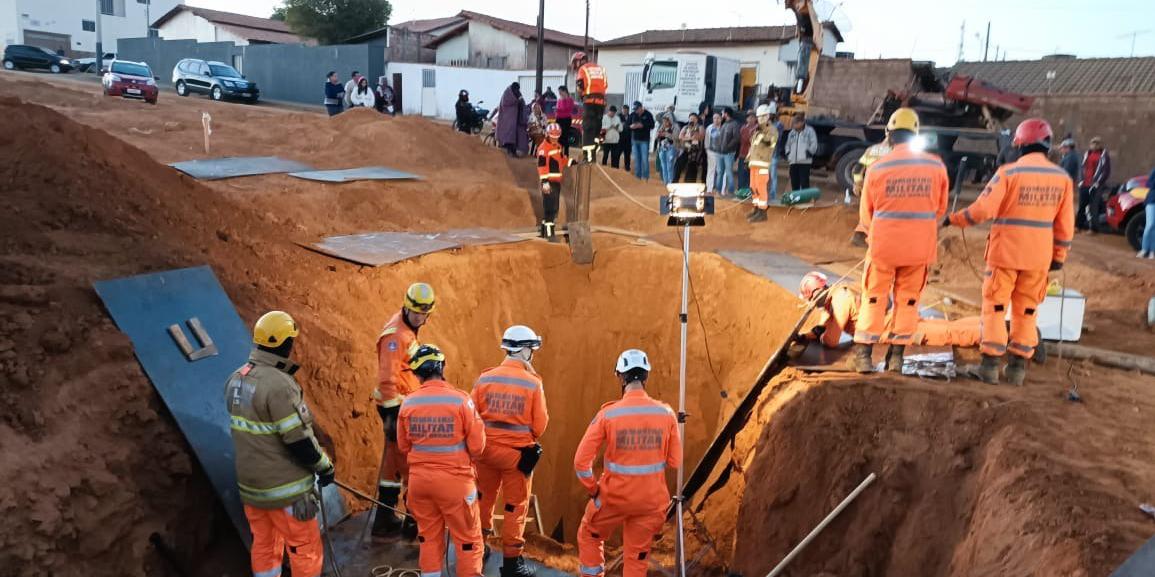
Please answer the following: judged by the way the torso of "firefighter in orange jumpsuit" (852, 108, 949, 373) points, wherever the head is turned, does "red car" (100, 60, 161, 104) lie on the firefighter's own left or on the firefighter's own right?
on the firefighter's own left

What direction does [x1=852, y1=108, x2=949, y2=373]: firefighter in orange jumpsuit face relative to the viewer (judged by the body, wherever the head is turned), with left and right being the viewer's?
facing away from the viewer

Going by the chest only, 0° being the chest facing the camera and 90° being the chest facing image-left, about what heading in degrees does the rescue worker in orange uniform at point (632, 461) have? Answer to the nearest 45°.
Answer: approximately 180°

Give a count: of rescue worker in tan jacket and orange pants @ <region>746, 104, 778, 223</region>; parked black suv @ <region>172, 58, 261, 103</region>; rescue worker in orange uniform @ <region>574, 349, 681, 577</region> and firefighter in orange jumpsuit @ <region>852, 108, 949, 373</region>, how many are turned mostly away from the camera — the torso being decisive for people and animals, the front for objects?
2

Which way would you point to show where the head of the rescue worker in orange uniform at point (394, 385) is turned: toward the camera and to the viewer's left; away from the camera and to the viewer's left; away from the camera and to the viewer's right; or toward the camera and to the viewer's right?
toward the camera and to the viewer's right

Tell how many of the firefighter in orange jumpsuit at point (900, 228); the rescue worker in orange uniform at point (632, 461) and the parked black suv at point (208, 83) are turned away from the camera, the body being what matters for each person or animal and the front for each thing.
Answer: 2

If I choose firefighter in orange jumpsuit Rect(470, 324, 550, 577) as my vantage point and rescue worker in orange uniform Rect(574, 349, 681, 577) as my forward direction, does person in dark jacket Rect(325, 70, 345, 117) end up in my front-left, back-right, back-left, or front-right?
back-left

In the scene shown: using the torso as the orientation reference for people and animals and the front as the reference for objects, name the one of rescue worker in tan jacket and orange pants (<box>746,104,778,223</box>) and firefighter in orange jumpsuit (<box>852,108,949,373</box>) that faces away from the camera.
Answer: the firefighter in orange jumpsuit

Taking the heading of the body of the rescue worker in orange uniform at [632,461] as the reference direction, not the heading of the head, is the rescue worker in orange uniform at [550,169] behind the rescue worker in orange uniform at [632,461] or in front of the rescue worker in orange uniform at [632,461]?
in front

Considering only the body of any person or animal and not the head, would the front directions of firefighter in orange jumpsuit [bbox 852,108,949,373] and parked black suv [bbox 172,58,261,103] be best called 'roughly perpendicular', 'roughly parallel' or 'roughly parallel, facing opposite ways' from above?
roughly perpendicular

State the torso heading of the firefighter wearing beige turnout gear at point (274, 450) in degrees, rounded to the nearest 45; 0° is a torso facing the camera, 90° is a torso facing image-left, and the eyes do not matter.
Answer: approximately 225°

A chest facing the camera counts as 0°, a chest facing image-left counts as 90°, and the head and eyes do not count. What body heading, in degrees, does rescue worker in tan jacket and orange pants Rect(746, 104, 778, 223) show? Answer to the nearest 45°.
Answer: approximately 45°

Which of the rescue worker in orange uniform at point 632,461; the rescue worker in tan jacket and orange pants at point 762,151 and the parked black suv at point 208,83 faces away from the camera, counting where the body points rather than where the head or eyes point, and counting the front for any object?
the rescue worker in orange uniform at point 632,461

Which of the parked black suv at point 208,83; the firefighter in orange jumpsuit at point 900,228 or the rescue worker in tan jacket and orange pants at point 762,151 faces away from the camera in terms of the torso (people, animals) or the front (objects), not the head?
the firefighter in orange jumpsuit

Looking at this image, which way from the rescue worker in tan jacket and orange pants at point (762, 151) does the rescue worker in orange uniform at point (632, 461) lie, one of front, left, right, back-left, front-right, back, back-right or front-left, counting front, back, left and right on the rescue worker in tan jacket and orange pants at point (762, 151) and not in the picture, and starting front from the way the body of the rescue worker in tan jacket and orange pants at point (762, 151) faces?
front-left
